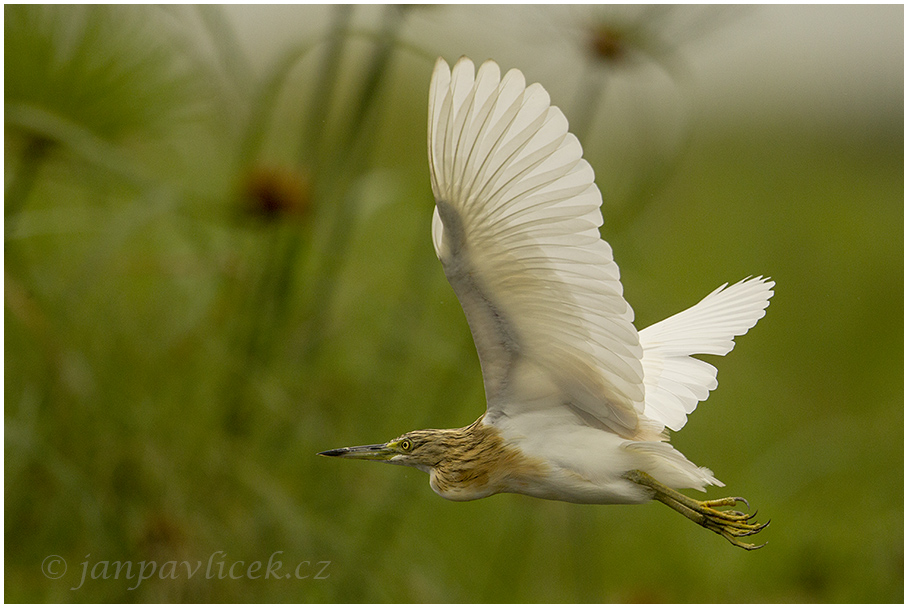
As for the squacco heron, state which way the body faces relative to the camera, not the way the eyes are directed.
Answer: to the viewer's left
